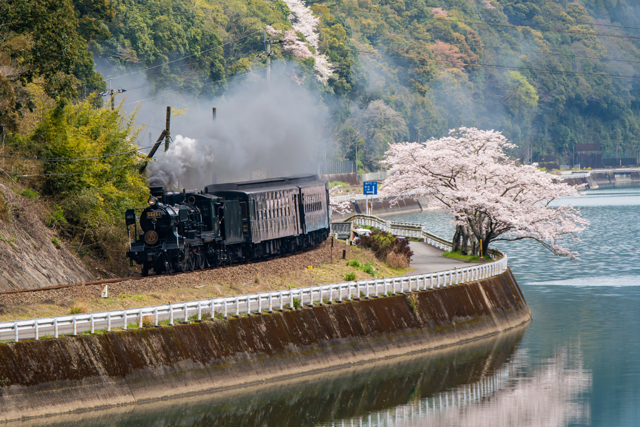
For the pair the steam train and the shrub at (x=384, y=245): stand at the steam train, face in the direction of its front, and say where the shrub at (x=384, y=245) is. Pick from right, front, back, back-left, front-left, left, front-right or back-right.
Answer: back

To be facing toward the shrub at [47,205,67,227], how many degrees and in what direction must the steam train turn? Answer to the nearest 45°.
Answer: approximately 45° to its right

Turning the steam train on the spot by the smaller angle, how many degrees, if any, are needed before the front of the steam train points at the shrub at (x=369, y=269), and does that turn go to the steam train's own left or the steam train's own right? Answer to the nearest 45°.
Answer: approximately 135° to the steam train's own left

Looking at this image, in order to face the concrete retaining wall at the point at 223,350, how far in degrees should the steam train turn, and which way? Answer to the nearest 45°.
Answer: approximately 45° to its left

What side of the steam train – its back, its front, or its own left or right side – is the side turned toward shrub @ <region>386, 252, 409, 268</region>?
back

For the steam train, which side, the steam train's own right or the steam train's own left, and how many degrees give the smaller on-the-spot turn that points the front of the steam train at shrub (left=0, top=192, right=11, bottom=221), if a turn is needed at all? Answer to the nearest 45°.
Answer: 0° — it already faces it

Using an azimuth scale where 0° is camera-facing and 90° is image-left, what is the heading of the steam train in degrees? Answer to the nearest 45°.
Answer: approximately 45°

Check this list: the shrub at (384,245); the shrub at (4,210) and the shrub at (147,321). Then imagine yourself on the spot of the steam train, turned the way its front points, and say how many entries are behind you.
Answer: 1
